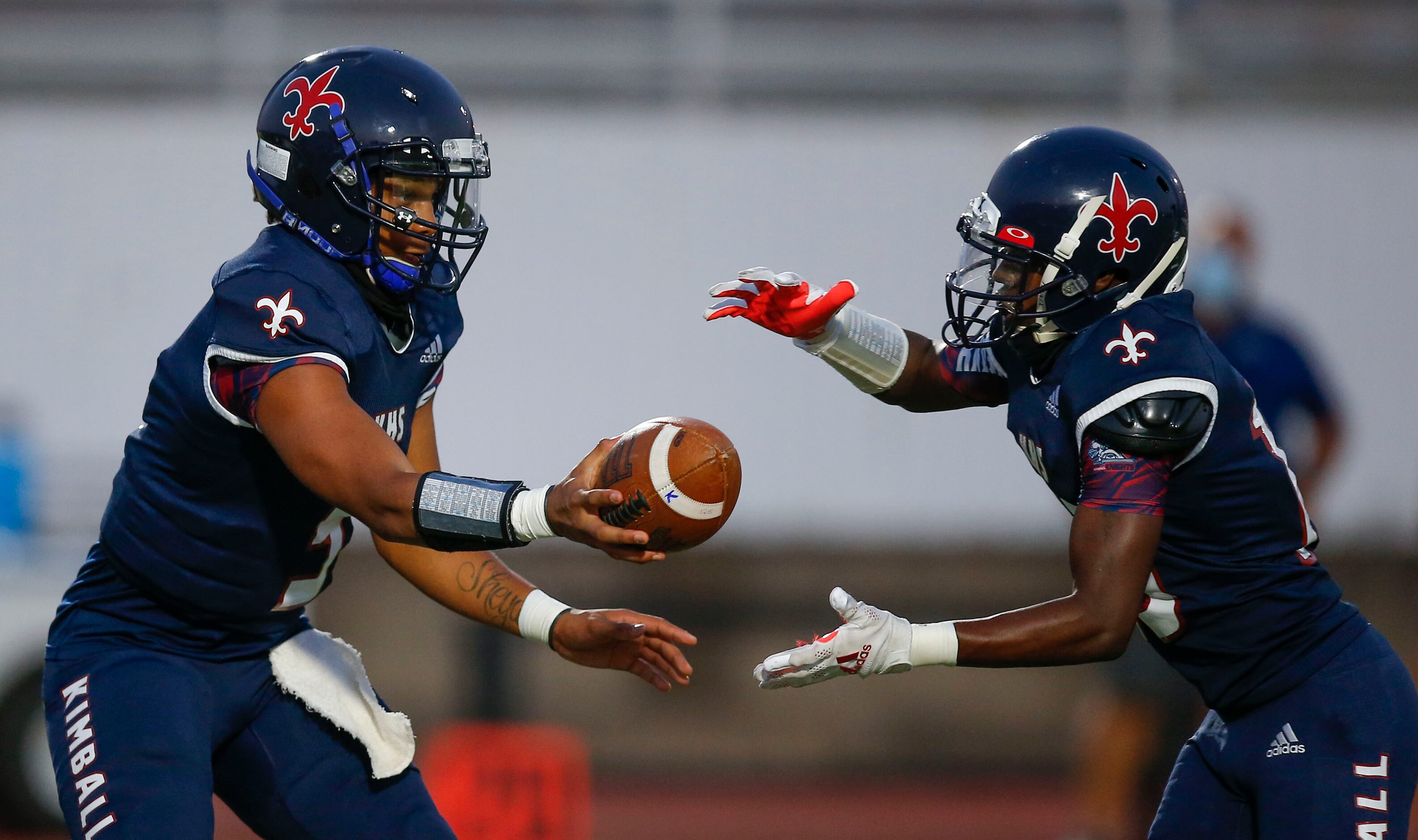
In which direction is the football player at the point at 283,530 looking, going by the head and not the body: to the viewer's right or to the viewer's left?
to the viewer's right

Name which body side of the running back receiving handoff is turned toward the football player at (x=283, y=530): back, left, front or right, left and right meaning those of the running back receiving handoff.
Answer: front

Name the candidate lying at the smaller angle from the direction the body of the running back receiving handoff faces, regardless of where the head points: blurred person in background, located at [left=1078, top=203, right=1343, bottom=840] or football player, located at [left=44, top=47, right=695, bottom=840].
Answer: the football player

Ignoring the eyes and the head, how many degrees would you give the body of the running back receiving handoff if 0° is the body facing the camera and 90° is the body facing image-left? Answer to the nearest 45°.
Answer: approximately 90°
